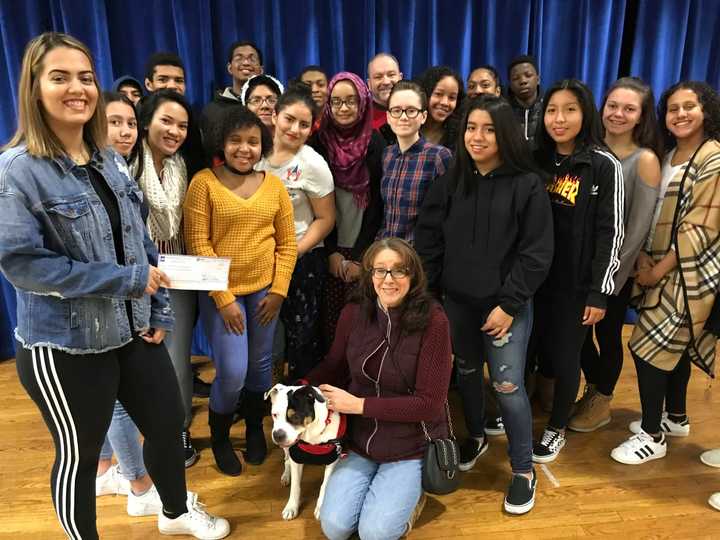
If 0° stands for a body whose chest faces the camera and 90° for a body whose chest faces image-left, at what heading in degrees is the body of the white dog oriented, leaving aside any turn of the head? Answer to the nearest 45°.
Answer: approximately 45°
